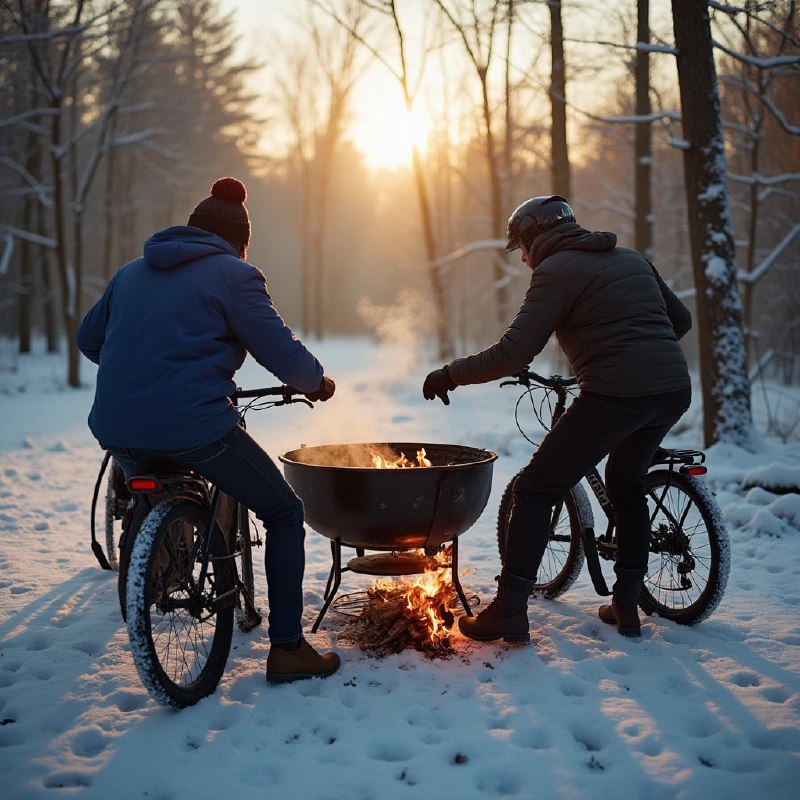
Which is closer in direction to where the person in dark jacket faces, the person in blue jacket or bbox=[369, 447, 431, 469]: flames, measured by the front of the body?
the flames

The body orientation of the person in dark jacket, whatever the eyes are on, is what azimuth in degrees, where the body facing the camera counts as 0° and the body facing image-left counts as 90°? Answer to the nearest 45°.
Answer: approximately 135°

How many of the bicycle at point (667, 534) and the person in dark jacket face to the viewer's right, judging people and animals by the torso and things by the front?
0

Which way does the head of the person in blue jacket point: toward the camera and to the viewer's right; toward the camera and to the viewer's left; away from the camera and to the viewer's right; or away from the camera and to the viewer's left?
away from the camera and to the viewer's right

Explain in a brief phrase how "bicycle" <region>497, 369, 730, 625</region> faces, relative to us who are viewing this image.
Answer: facing away from the viewer and to the left of the viewer

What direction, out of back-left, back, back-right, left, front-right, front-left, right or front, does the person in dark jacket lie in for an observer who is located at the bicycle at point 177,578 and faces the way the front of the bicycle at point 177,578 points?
front-right

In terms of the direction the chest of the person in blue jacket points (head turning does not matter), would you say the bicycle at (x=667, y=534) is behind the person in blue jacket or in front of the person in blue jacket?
in front

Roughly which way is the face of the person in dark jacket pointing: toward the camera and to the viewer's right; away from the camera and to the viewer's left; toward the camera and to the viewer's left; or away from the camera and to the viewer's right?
away from the camera and to the viewer's left

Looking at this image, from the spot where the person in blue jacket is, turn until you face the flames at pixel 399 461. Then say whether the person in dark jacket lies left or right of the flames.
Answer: right
